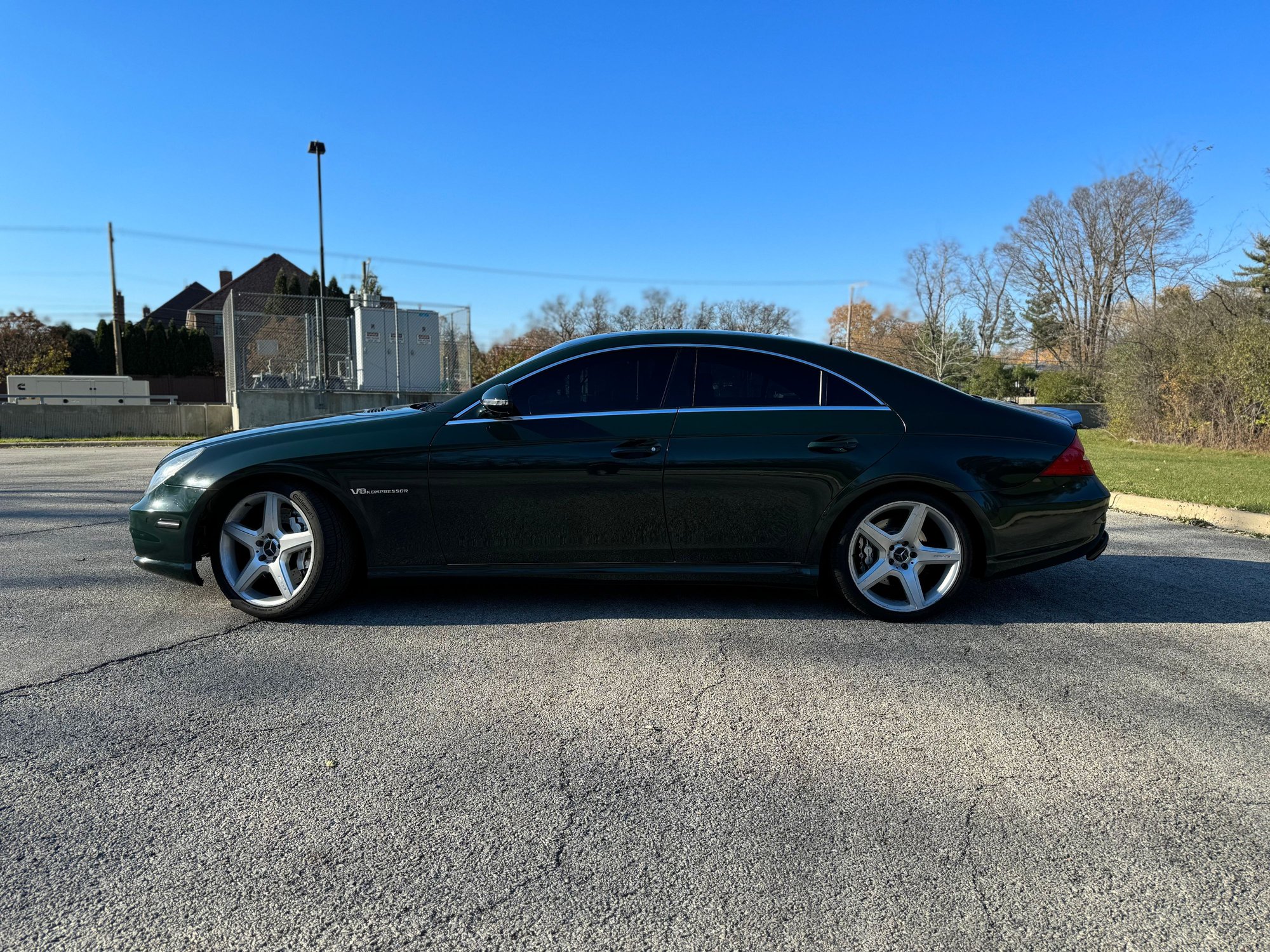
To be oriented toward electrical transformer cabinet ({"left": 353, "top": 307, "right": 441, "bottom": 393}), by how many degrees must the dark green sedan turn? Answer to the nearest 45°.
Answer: approximately 90° to its right

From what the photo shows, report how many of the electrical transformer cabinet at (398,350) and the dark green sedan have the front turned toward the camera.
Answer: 1

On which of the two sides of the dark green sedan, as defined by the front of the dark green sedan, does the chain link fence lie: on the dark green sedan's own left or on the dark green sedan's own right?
on the dark green sedan's own right

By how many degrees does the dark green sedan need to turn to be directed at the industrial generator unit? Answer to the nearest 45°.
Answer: approximately 45° to its right

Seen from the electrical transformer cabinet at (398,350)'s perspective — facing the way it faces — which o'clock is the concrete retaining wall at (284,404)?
The concrete retaining wall is roughly at 3 o'clock from the electrical transformer cabinet.

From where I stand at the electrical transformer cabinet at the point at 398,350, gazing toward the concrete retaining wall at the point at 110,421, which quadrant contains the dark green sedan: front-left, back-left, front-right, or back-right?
back-left

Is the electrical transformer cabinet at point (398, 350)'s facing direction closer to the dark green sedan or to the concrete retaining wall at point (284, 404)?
the dark green sedan

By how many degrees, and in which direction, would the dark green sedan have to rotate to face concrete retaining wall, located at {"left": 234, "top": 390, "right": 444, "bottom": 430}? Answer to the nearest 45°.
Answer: approximately 45° to its right

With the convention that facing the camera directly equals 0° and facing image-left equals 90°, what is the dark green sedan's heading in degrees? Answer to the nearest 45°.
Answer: approximately 90°

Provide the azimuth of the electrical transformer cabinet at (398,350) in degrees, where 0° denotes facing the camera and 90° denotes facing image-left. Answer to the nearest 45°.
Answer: approximately 0°

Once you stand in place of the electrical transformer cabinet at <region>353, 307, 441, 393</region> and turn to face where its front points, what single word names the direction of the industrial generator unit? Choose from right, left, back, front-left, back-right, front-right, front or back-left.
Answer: back-right

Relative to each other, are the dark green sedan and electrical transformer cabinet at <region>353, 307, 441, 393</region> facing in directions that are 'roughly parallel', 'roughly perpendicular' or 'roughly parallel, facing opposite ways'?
roughly perpendicular
